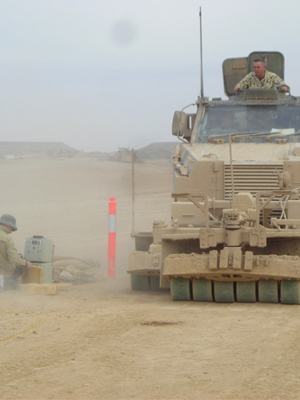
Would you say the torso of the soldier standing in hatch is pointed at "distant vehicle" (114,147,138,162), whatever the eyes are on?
no

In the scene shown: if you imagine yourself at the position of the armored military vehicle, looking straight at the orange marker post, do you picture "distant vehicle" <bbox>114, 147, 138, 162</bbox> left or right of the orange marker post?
right

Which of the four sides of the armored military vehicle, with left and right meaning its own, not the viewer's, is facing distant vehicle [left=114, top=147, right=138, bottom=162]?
back

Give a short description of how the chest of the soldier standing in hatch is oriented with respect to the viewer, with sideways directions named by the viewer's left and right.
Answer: facing the viewer

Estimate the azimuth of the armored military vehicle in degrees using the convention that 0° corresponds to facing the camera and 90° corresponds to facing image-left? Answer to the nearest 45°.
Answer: approximately 0°
